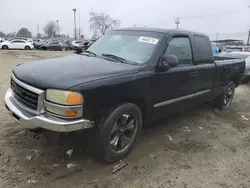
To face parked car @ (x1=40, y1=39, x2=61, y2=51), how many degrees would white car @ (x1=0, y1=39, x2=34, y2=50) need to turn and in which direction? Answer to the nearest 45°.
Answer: approximately 180°

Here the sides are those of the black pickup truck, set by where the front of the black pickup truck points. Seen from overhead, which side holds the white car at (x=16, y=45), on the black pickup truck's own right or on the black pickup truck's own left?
on the black pickup truck's own right

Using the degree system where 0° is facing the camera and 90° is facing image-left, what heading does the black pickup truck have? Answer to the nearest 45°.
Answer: approximately 45°

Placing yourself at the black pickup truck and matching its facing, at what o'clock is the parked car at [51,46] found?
The parked car is roughly at 4 o'clock from the black pickup truck.

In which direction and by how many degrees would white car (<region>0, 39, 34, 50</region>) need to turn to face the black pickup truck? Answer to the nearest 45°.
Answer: approximately 90° to its left

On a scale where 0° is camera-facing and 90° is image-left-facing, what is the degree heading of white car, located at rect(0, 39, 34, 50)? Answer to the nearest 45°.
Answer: approximately 90°
